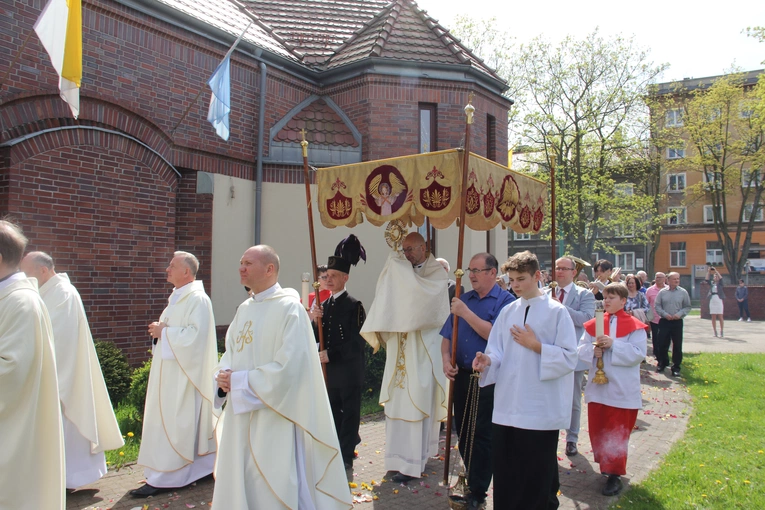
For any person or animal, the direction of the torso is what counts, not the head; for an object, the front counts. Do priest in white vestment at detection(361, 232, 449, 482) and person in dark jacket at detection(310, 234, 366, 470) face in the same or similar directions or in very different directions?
same or similar directions

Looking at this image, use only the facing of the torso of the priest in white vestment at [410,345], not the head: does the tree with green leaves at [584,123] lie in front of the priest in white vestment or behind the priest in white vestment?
behind

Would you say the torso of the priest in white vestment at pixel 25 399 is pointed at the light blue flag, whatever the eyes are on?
no

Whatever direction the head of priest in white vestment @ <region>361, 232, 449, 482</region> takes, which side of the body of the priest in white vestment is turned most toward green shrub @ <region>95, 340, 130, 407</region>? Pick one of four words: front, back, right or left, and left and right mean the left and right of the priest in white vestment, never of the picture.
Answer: right

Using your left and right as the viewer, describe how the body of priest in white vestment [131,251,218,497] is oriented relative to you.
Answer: facing to the left of the viewer

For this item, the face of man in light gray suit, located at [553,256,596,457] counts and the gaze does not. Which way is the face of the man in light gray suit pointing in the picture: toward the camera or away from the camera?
toward the camera

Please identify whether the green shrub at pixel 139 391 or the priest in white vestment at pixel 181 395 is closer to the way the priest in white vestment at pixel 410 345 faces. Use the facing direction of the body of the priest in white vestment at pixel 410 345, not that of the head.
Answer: the priest in white vestment

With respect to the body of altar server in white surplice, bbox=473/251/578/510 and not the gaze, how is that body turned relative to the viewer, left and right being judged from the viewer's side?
facing the viewer and to the left of the viewer

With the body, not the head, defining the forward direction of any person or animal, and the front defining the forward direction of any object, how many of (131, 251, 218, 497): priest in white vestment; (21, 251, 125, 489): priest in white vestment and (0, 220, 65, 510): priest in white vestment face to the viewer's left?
3

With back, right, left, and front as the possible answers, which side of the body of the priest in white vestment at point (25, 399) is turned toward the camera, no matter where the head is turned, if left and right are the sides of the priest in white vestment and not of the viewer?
left

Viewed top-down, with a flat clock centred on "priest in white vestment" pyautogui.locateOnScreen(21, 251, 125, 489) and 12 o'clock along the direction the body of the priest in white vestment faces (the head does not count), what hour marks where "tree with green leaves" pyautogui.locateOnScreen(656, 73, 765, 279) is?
The tree with green leaves is roughly at 5 o'clock from the priest in white vestment.

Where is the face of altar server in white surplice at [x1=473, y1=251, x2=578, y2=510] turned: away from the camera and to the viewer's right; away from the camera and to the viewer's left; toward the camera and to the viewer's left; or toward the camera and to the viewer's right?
toward the camera and to the viewer's left

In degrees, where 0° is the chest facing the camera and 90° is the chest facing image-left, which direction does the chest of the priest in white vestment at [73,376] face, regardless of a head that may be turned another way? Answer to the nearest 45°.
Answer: approximately 90°

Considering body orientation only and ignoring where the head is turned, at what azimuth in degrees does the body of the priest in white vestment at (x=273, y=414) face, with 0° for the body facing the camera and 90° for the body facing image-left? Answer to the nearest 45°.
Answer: approximately 45°

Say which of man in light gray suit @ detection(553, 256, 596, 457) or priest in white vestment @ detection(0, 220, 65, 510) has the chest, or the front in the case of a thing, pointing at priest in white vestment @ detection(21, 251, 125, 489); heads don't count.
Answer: the man in light gray suit

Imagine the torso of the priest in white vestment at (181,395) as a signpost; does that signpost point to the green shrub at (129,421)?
no

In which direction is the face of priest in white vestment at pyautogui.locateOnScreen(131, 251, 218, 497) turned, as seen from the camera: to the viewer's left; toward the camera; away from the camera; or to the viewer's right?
to the viewer's left

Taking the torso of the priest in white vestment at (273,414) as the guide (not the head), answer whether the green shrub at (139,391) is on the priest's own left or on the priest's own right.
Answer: on the priest's own right
